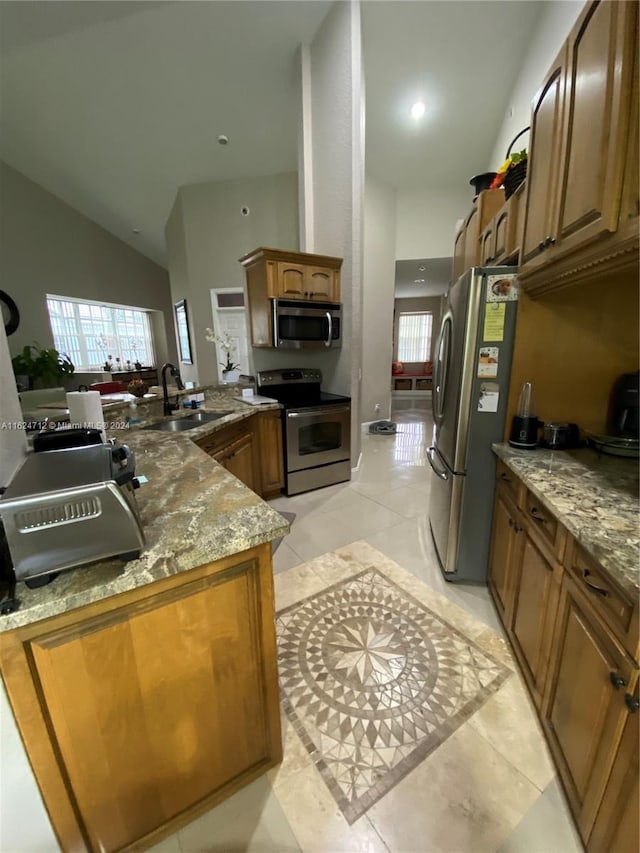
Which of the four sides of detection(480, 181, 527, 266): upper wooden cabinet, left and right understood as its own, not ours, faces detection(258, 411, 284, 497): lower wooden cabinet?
front

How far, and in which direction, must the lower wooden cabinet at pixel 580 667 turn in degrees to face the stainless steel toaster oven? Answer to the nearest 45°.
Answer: approximately 45° to its left

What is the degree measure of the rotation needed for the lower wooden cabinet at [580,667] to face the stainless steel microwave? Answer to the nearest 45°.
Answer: approximately 45° to its right

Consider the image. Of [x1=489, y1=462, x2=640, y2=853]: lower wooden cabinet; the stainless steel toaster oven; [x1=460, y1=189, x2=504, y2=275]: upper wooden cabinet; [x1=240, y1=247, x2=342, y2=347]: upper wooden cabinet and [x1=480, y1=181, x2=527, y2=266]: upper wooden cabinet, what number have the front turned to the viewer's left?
3

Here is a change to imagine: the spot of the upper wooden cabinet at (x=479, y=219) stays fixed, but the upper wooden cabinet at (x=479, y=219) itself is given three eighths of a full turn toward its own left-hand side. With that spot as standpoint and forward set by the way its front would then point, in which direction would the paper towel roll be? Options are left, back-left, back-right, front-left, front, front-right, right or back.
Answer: right

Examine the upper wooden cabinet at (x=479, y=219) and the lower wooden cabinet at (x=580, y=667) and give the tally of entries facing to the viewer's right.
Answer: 0

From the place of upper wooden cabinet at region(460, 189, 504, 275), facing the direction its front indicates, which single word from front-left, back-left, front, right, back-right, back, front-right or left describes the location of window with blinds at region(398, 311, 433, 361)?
right

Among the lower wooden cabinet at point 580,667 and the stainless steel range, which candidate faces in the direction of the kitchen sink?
the lower wooden cabinet

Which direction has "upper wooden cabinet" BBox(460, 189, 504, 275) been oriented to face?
to the viewer's left

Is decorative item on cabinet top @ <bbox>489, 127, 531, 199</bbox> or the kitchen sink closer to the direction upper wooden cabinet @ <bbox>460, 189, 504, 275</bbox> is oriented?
the kitchen sink

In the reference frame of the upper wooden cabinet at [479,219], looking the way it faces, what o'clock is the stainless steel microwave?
The stainless steel microwave is roughly at 12 o'clock from the upper wooden cabinet.
